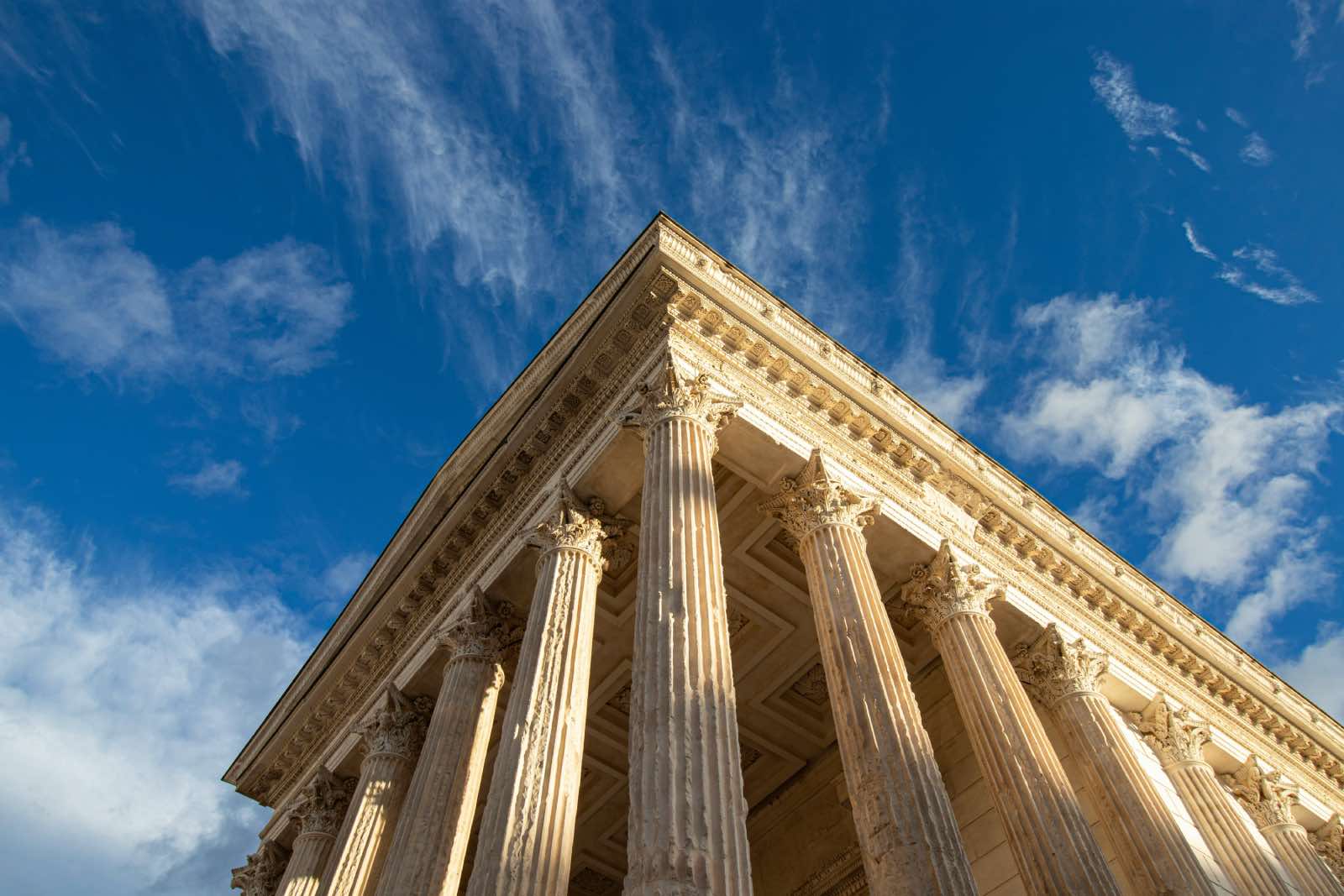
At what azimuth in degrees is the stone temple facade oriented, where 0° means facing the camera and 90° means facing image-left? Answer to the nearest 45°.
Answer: approximately 45°
